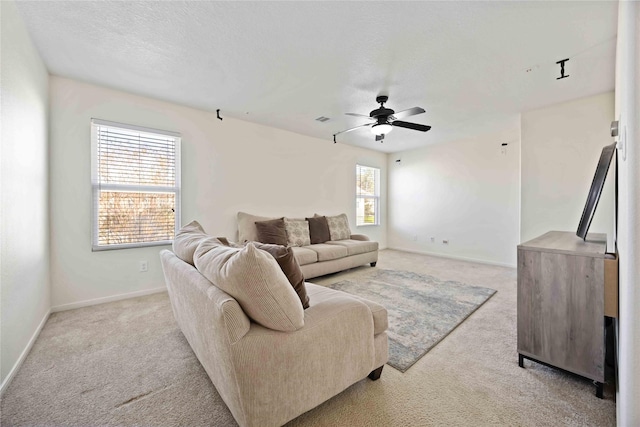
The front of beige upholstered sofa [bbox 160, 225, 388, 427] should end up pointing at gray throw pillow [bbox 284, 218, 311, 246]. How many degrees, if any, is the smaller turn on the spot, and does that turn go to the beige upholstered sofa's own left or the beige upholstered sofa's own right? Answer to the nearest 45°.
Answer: approximately 45° to the beige upholstered sofa's own left

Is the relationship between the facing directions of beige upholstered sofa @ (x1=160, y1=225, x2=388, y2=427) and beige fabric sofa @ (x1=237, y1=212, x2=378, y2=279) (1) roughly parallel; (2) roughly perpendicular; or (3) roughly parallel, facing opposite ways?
roughly perpendicular

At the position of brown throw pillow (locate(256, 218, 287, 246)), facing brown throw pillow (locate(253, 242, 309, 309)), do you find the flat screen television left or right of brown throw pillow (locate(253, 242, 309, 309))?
left

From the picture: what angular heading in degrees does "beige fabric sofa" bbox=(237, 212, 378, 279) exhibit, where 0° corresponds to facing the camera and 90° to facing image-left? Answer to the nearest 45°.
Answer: approximately 315°

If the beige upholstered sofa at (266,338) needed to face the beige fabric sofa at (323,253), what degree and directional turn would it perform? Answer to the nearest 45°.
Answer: approximately 45° to its left

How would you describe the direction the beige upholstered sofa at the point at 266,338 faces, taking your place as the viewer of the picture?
facing away from the viewer and to the right of the viewer

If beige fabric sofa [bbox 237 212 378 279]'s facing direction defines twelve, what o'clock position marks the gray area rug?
The gray area rug is roughly at 12 o'clock from the beige fabric sofa.
